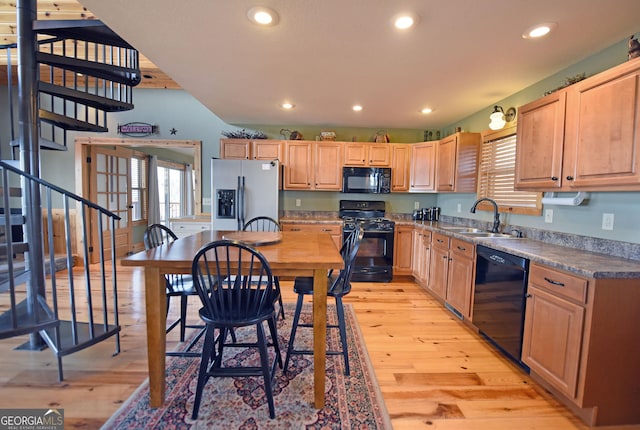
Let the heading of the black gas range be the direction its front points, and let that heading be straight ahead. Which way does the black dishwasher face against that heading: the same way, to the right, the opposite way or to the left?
to the right

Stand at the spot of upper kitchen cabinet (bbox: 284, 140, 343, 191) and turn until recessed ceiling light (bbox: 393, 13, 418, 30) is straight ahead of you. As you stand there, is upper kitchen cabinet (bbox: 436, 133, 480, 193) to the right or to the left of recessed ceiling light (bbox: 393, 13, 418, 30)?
left

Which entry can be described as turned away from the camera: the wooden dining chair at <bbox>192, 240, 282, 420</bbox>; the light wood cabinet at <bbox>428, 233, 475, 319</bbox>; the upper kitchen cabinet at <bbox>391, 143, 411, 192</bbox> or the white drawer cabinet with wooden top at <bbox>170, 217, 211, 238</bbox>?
the wooden dining chair

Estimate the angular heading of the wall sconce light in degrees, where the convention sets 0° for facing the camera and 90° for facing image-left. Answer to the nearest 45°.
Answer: approximately 45°

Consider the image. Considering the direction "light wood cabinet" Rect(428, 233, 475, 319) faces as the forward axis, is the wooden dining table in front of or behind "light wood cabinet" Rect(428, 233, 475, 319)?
in front

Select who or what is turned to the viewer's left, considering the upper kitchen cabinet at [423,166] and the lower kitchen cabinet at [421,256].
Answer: the lower kitchen cabinet

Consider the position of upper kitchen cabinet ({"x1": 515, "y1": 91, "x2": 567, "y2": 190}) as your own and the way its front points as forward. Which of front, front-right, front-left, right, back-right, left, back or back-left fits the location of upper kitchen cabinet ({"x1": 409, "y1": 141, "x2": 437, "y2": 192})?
right

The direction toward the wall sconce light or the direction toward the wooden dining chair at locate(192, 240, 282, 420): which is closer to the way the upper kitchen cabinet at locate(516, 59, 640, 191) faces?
the wooden dining chair

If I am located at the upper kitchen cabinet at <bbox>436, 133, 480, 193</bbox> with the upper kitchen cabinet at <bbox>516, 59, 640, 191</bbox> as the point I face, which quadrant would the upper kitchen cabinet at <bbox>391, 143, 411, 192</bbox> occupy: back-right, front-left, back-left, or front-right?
back-right

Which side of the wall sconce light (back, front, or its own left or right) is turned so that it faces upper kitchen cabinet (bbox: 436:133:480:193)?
right

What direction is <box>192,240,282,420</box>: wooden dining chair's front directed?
away from the camera
